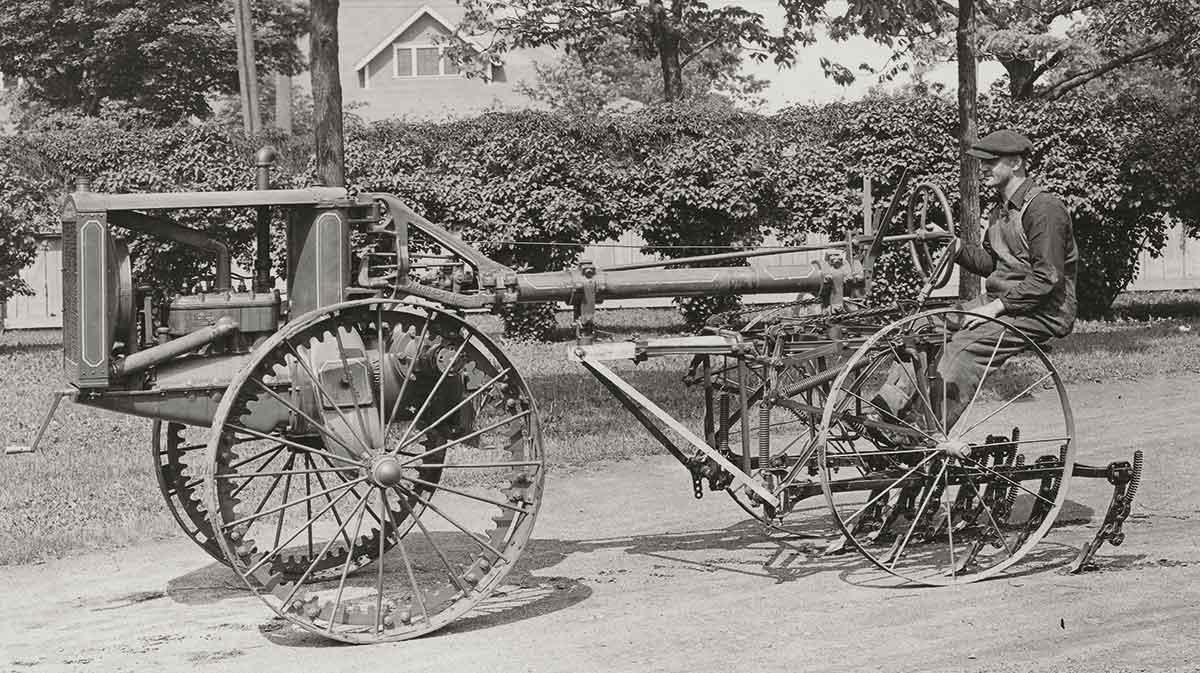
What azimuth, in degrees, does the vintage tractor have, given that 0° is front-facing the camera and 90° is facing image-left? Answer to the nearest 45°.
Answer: approximately 90°

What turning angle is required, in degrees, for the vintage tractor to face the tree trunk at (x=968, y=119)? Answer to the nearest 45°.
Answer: approximately 135° to its right

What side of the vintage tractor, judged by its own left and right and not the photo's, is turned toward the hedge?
right
